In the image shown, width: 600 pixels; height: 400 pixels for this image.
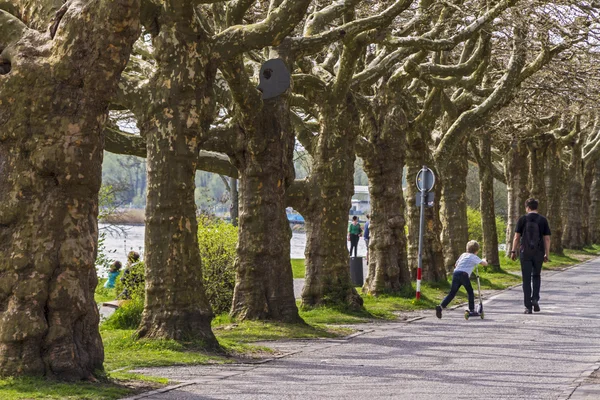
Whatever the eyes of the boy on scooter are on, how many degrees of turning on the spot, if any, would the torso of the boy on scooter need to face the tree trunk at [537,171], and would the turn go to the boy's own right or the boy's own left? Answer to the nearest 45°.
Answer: approximately 45° to the boy's own left

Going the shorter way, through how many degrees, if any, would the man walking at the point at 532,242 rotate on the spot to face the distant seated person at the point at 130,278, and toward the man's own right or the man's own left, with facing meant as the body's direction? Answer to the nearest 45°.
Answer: approximately 90° to the man's own left

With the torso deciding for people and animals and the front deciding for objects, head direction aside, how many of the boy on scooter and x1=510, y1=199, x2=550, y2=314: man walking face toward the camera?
0

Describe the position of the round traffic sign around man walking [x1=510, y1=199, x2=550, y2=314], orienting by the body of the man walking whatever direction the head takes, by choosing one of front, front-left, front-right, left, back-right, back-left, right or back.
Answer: front-left

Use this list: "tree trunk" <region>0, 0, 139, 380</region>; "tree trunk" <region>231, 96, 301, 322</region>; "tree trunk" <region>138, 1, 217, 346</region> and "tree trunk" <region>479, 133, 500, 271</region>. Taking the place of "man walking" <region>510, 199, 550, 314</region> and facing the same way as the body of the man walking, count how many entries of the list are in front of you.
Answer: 1

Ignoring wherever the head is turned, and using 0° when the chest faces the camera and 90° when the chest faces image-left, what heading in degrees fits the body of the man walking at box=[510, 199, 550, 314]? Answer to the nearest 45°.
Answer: approximately 180°

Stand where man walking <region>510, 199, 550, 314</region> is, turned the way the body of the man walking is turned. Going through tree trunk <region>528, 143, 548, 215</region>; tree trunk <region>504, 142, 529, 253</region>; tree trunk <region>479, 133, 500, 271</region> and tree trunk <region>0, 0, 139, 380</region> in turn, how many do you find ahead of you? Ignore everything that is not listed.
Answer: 3

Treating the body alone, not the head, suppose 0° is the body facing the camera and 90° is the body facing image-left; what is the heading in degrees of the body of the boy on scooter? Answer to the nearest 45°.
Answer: approximately 225°

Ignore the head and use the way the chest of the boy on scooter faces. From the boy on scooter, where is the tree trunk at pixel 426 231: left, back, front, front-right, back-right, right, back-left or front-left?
front-left

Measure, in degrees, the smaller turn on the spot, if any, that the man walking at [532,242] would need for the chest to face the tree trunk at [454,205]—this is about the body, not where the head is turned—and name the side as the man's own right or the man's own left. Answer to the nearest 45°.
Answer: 0° — they already face it
